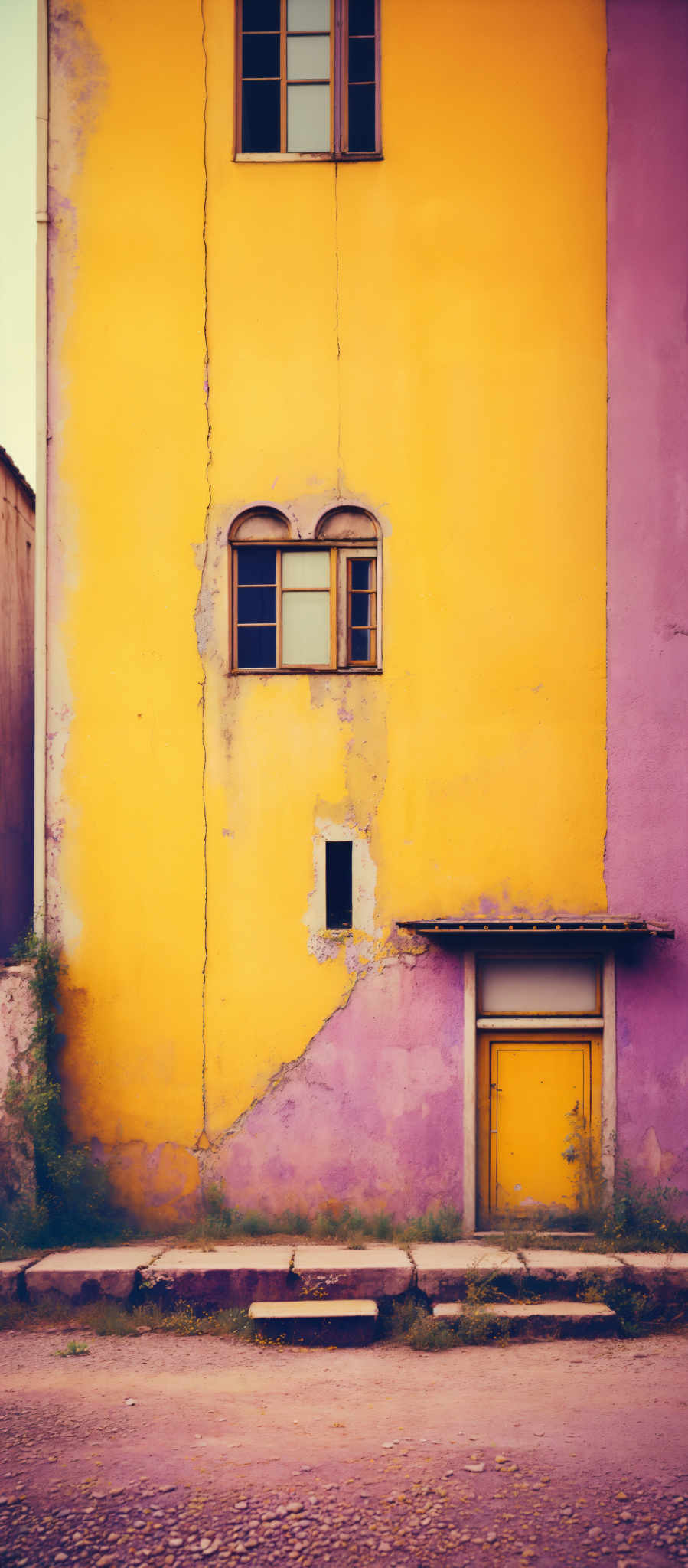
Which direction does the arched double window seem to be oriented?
toward the camera
